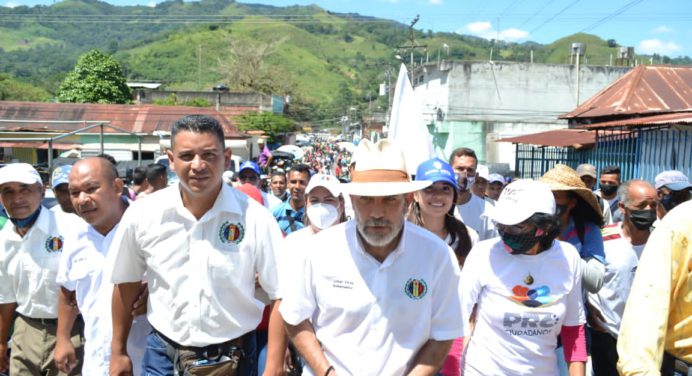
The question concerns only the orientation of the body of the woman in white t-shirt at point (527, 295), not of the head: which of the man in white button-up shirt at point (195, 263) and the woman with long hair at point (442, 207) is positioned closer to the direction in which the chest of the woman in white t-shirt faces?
the man in white button-up shirt

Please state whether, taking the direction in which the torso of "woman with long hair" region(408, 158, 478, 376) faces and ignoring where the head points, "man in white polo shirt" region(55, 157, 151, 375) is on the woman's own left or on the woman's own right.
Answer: on the woman's own right

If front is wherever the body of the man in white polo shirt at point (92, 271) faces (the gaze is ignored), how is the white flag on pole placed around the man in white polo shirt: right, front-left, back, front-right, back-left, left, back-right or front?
back-left

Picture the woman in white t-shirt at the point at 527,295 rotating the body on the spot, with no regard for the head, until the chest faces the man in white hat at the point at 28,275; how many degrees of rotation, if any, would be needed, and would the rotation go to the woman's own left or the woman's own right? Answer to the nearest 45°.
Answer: approximately 90° to the woman's own right

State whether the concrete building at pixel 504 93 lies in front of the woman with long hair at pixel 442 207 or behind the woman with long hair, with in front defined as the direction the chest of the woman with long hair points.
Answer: behind

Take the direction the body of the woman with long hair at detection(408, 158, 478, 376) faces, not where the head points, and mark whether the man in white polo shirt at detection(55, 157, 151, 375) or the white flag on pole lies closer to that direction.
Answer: the man in white polo shirt

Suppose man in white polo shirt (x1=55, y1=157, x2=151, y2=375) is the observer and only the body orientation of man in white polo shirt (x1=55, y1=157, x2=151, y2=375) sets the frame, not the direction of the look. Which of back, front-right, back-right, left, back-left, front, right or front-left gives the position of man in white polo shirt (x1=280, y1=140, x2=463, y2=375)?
left

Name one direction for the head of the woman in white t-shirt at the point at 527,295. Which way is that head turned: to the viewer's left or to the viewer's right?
to the viewer's left

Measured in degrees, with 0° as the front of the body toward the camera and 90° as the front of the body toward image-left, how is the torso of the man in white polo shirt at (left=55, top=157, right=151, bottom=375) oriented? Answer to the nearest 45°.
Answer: approximately 45°
